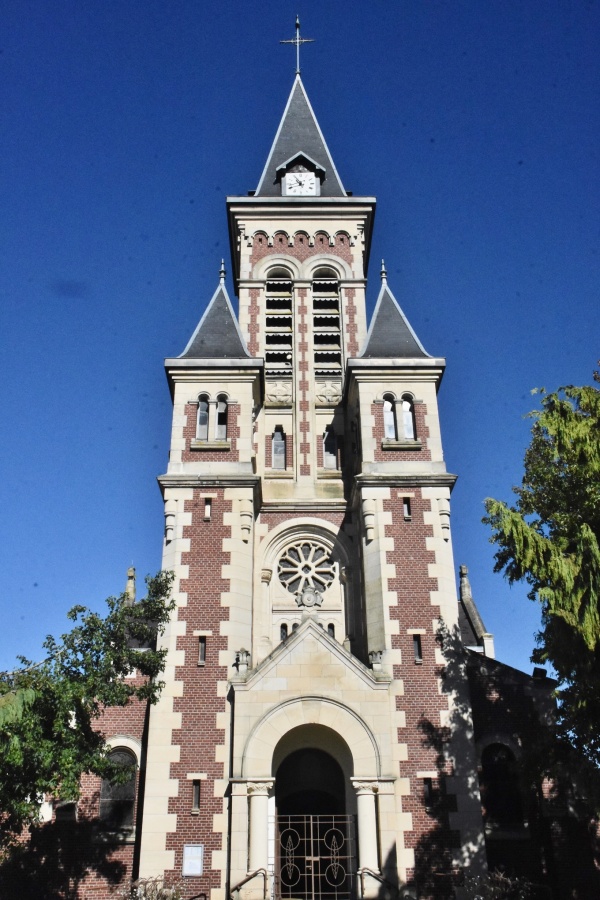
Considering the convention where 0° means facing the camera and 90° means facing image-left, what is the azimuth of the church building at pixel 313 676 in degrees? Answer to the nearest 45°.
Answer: approximately 0°

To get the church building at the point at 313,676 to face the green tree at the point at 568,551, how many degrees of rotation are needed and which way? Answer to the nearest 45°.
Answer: approximately 45° to its left

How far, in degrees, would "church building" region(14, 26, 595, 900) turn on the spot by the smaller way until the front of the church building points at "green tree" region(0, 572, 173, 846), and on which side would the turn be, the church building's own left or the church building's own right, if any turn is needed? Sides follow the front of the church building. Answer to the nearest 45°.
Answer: approximately 45° to the church building's own right
